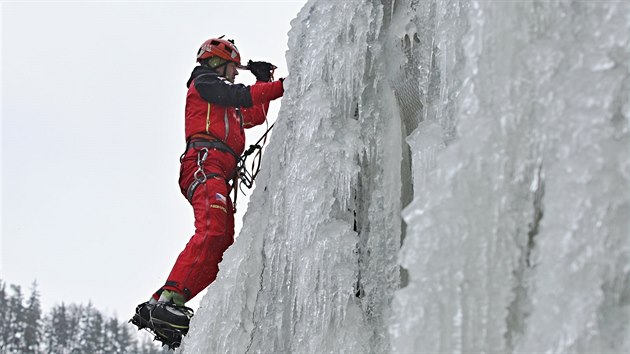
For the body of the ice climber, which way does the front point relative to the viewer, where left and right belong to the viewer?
facing to the right of the viewer
